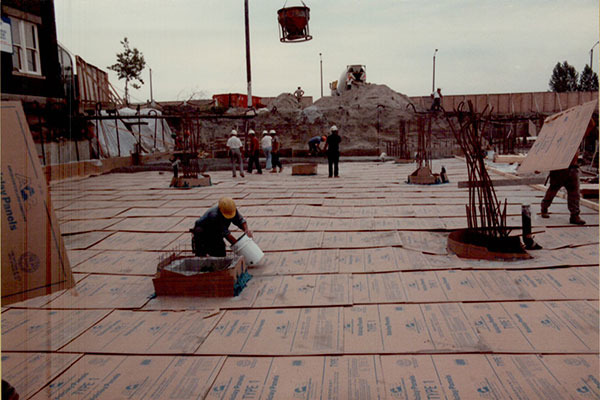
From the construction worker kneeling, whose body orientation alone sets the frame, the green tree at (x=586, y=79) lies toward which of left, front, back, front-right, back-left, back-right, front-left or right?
left

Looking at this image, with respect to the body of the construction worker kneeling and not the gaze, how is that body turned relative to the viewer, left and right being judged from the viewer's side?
facing the viewer and to the right of the viewer

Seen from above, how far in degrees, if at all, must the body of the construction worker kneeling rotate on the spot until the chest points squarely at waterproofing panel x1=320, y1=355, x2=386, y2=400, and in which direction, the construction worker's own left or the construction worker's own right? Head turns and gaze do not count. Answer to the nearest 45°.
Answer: approximately 45° to the construction worker's own right

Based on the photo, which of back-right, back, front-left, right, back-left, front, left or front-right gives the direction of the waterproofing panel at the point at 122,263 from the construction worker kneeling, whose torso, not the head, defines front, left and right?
back

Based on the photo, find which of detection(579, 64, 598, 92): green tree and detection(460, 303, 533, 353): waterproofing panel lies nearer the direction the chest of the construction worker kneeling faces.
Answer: the waterproofing panel

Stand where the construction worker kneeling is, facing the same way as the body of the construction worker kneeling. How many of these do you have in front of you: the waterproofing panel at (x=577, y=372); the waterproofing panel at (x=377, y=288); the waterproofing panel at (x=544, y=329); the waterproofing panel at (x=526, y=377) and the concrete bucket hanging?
4

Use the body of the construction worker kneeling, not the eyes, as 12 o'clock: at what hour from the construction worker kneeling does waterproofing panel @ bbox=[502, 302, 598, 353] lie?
The waterproofing panel is roughly at 12 o'clock from the construction worker kneeling.
